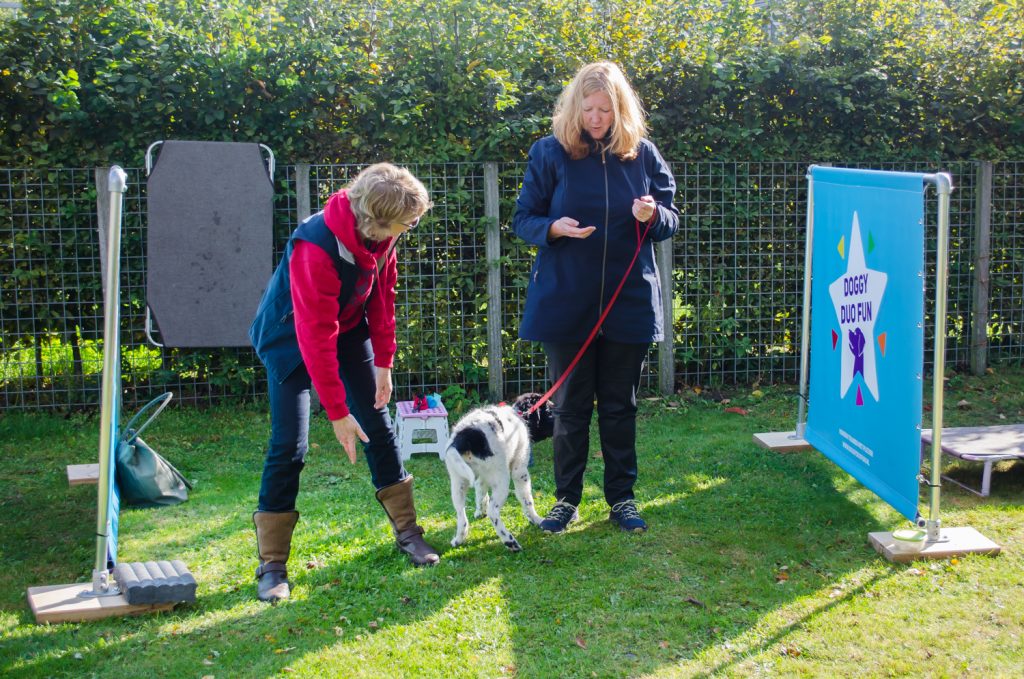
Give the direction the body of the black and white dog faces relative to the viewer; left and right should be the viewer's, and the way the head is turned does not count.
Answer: facing away from the viewer and to the right of the viewer

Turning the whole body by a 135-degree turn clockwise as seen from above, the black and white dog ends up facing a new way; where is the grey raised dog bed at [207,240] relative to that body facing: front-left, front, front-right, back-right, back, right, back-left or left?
back-right

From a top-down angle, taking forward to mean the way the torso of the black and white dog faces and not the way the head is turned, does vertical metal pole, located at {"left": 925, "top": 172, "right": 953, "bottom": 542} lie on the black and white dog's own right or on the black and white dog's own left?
on the black and white dog's own right

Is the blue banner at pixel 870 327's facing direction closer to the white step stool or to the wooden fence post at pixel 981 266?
the white step stool

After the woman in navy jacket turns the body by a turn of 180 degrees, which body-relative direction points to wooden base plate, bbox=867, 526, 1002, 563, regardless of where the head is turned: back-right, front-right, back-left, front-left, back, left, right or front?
right

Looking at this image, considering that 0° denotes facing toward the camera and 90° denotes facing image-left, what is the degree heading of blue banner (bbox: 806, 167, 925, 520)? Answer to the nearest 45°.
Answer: approximately 45°

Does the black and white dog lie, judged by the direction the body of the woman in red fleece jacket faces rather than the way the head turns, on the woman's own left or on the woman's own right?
on the woman's own left

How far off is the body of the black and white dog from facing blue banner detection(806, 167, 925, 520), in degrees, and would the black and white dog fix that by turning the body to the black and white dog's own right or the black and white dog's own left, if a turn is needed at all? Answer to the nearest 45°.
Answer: approximately 45° to the black and white dog's own right

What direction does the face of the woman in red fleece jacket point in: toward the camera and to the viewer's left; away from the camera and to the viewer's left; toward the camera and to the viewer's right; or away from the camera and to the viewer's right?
toward the camera and to the viewer's right

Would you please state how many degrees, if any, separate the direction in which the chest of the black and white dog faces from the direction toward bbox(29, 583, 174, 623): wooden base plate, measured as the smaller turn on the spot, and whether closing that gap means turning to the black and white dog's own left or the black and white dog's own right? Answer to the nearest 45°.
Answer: approximately 135° to the black and white dog's own left

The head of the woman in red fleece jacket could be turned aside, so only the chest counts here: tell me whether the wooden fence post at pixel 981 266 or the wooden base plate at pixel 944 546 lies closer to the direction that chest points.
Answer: the wooden base plate

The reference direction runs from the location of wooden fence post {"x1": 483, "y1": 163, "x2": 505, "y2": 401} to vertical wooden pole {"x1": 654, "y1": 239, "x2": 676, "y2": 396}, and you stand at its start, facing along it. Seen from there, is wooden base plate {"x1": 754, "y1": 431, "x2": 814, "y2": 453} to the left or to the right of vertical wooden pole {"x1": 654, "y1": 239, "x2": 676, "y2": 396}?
right
